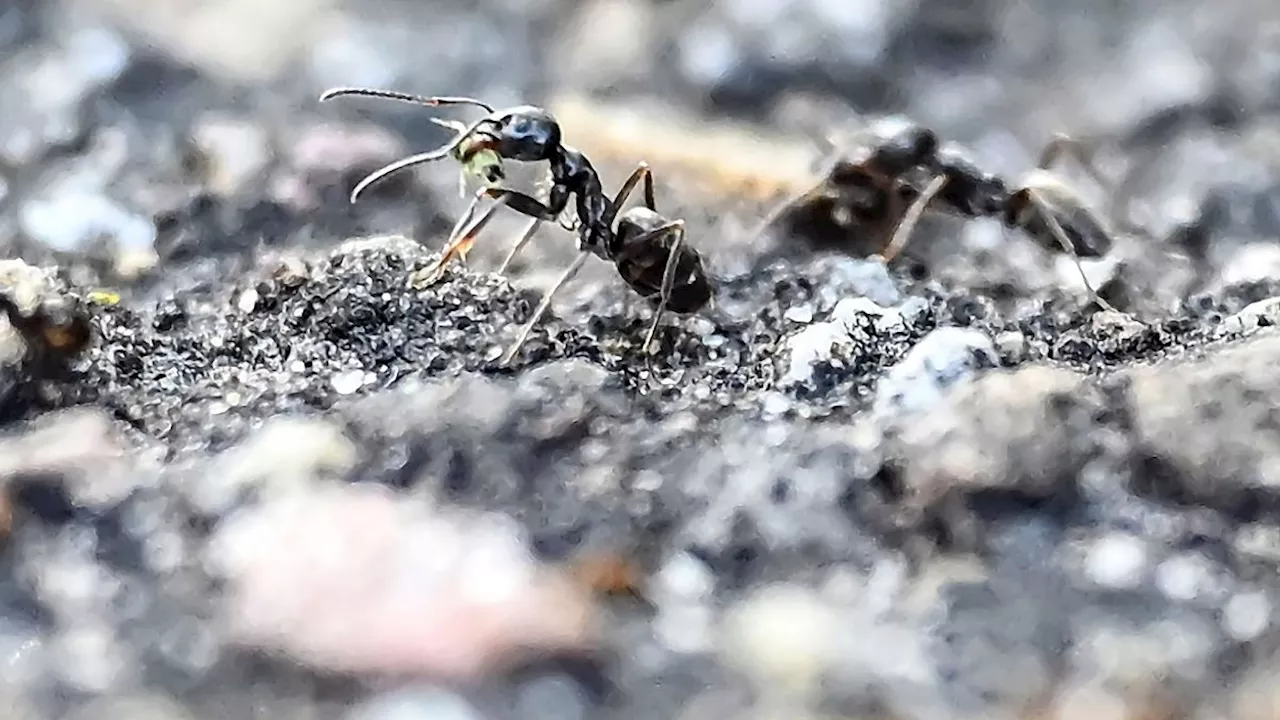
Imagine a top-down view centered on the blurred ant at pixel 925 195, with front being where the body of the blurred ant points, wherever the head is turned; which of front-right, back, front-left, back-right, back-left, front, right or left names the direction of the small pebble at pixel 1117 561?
left

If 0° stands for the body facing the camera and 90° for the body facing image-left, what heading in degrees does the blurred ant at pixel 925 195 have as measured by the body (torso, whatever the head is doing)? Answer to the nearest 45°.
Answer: approximately 90°

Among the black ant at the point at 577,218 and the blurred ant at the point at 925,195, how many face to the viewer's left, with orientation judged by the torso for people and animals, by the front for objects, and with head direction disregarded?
2

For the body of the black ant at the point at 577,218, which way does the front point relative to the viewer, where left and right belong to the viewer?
facing to the left of the viewer

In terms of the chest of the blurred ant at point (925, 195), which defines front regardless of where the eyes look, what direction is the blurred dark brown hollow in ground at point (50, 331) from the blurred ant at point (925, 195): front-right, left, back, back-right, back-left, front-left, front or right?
front-left
